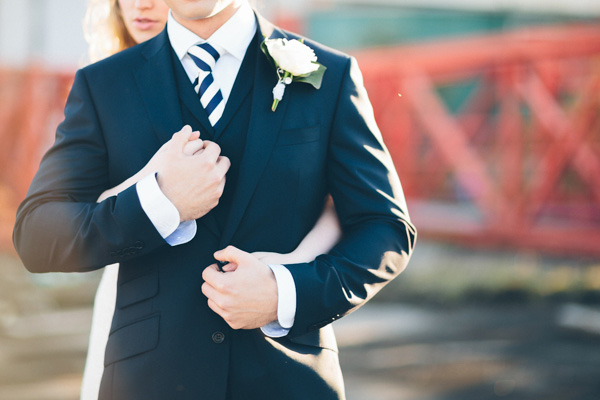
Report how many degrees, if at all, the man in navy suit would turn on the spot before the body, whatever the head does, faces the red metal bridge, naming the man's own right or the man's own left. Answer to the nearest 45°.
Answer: approximately 135° to the man's own left

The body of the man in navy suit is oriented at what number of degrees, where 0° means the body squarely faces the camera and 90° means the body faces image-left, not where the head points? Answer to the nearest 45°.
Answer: approximately 0°
